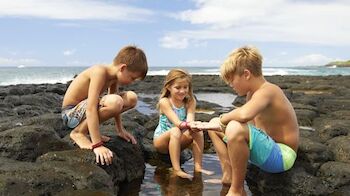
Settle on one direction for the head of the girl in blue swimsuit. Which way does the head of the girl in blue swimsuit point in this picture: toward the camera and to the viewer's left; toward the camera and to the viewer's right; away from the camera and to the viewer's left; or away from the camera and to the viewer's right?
toward the camera and to the viewer's right

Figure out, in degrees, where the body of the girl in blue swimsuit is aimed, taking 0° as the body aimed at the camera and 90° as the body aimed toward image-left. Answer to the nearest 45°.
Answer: approximately 315°

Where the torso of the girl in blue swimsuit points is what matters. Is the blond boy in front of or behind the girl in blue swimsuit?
in front

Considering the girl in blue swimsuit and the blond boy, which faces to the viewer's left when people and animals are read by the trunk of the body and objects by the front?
the blond boy

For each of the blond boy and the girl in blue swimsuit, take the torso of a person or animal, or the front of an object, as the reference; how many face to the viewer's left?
1

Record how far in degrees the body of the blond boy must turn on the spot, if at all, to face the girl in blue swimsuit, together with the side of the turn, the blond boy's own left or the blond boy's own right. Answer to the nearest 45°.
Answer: approximately 45° to the blond boy's own right

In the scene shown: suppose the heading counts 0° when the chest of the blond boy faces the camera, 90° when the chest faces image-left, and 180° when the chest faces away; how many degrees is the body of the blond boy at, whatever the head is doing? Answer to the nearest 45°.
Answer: approximately 90°
